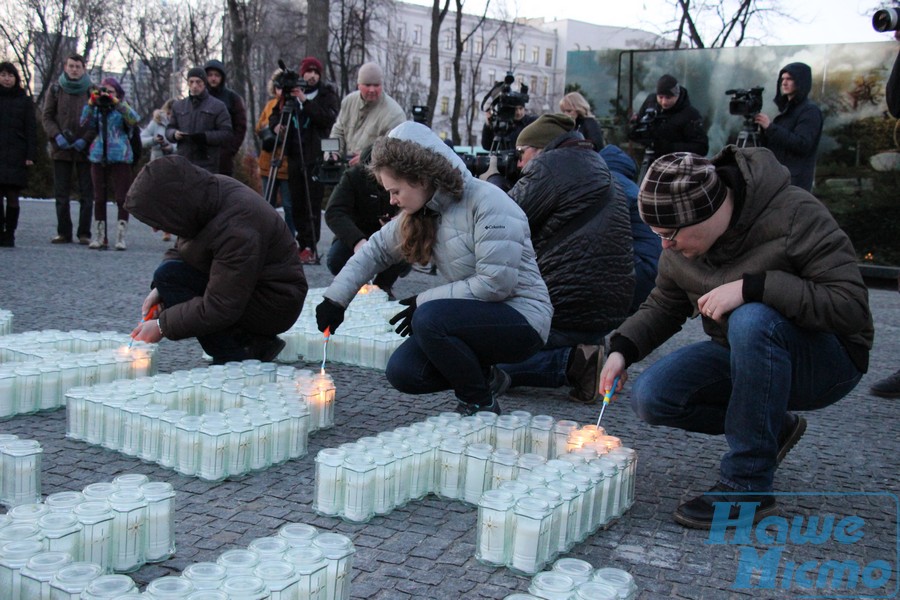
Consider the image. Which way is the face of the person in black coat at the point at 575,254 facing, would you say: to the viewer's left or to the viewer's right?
to the viewer's left

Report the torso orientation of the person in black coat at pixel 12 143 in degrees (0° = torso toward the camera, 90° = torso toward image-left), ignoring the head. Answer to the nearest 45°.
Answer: approximately 0°

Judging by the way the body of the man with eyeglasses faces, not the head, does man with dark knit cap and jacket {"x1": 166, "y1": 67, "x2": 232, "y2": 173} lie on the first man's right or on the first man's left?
on the first man's right

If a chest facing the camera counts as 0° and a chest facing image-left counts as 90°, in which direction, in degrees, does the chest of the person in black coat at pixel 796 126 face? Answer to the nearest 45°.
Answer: approximately 45°

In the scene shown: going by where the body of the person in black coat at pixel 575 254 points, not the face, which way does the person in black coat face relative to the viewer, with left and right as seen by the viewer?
facing away from the viewer and to the left of the viewer

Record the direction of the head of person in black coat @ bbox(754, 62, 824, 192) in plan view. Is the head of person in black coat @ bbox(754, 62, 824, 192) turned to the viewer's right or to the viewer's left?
to the viewer's left
